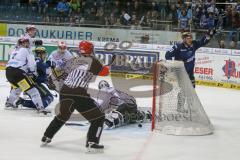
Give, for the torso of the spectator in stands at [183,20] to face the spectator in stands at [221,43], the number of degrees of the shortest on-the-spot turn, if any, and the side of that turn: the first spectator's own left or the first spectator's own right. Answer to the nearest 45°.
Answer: approximately 45° to the first spectator's own left

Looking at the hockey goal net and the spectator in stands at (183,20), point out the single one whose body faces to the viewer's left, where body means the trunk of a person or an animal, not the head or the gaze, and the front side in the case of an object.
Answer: the hockey goal net

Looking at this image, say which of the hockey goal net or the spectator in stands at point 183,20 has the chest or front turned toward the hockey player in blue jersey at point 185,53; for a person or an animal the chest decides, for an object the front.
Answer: the spectator in stands

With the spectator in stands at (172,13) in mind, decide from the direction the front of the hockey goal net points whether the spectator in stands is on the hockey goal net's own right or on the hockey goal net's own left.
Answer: on the hockey goal net's own right

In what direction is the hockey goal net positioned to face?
to the viewer's left

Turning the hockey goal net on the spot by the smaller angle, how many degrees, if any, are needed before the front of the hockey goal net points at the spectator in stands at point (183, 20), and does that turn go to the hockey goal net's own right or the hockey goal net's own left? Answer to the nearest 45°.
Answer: approximately 90° to the hockey goal net's own right

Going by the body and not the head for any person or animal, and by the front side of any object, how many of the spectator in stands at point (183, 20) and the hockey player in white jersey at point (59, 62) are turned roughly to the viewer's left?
0

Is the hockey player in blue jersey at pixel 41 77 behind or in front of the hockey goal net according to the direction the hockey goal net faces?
in front

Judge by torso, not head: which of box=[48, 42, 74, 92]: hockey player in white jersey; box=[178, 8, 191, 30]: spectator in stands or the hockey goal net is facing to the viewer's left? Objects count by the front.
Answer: the hockey goal net

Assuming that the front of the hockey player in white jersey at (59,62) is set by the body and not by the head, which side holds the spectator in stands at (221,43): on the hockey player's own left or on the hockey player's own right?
on the hockey player's own left

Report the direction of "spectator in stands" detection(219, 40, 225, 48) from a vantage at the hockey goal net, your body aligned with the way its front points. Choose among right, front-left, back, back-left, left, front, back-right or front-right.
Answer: right

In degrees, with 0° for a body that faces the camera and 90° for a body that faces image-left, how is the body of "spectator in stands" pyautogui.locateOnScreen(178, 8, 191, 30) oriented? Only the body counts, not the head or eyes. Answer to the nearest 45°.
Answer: approximately 0°
